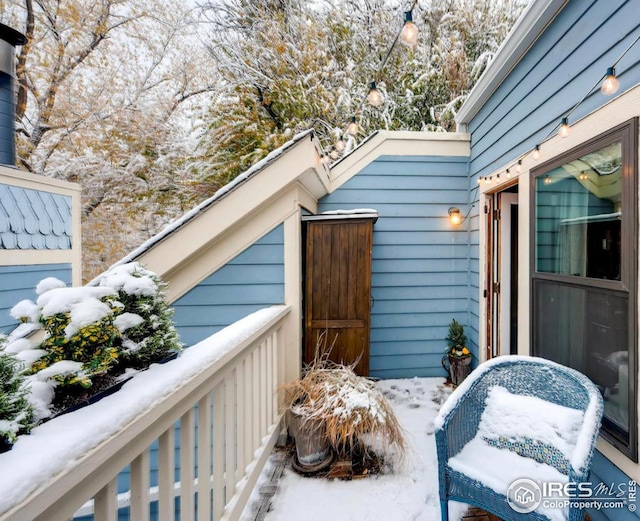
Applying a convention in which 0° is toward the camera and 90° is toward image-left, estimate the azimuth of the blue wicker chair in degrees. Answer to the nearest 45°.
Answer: approximately 45°

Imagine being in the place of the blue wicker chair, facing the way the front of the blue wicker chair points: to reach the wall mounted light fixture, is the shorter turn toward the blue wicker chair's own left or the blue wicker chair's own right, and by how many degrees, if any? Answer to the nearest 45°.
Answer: approximately 135° to the blue wicker chair's own right

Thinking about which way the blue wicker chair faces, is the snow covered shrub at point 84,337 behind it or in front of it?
in front

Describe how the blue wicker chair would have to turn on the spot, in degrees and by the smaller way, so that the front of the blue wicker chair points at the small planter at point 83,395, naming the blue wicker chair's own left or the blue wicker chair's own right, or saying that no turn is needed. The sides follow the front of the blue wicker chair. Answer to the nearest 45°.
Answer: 0° — it already faces it

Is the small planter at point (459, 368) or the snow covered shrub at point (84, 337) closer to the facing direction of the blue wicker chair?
the snow covered shrub

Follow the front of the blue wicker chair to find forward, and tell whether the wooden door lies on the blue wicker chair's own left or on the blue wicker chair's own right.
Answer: on the blue wicker chair's own right

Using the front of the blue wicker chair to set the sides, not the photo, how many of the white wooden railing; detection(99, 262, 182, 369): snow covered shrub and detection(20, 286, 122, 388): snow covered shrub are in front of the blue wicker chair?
3

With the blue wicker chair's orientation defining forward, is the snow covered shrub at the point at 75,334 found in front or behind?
in front

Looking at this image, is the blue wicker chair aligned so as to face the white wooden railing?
yes
